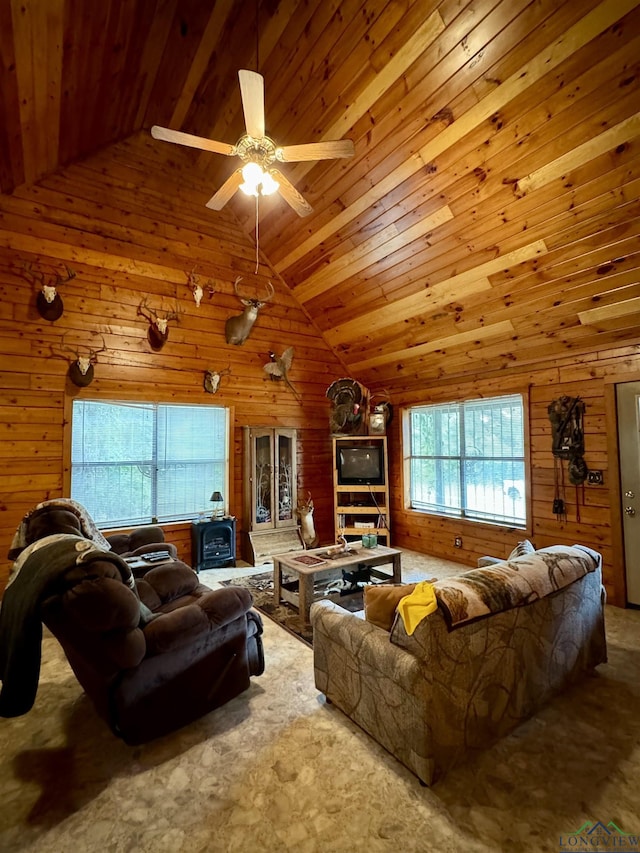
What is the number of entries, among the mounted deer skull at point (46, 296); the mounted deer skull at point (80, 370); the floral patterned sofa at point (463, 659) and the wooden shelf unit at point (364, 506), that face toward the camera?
3

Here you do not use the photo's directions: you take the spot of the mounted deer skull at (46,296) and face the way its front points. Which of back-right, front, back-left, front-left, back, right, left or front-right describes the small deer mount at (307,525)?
left

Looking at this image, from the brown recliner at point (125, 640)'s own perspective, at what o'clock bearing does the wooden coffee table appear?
The wooden coffee table is roughly at 12 o'clock from the brown recliner.

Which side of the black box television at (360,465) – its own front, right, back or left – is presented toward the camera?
front

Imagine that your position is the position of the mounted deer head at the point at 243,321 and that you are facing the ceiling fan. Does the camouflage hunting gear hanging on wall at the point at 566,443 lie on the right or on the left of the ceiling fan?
left

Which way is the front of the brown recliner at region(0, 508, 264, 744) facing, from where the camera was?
facing away from the viewer and to the right of the viewer

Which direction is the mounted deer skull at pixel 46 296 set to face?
toward the camera

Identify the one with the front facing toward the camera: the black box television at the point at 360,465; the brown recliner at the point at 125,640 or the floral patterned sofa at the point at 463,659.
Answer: the black box television

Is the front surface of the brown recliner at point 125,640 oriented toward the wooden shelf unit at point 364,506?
yes

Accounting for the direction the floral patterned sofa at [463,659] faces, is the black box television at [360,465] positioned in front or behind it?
in front

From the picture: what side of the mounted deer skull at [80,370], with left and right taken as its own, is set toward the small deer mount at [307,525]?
left

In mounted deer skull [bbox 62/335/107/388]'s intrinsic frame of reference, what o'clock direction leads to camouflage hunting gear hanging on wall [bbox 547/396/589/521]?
The camouflage hunting gear hanging on wall is roughly at 10 o'clock from the mounted deer skull.

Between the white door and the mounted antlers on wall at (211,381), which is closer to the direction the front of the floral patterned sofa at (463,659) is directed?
the mounted antlers on wall

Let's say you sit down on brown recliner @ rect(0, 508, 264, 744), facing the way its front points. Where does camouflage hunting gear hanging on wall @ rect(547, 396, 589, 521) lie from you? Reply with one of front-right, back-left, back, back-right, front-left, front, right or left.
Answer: front-right

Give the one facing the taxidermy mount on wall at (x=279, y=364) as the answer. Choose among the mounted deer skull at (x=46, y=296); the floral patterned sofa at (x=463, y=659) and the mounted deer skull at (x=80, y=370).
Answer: the floral patterned sofa

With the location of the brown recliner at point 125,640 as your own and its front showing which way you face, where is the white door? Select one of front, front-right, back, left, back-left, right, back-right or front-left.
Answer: front-right

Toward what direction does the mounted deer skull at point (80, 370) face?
toward the camera
